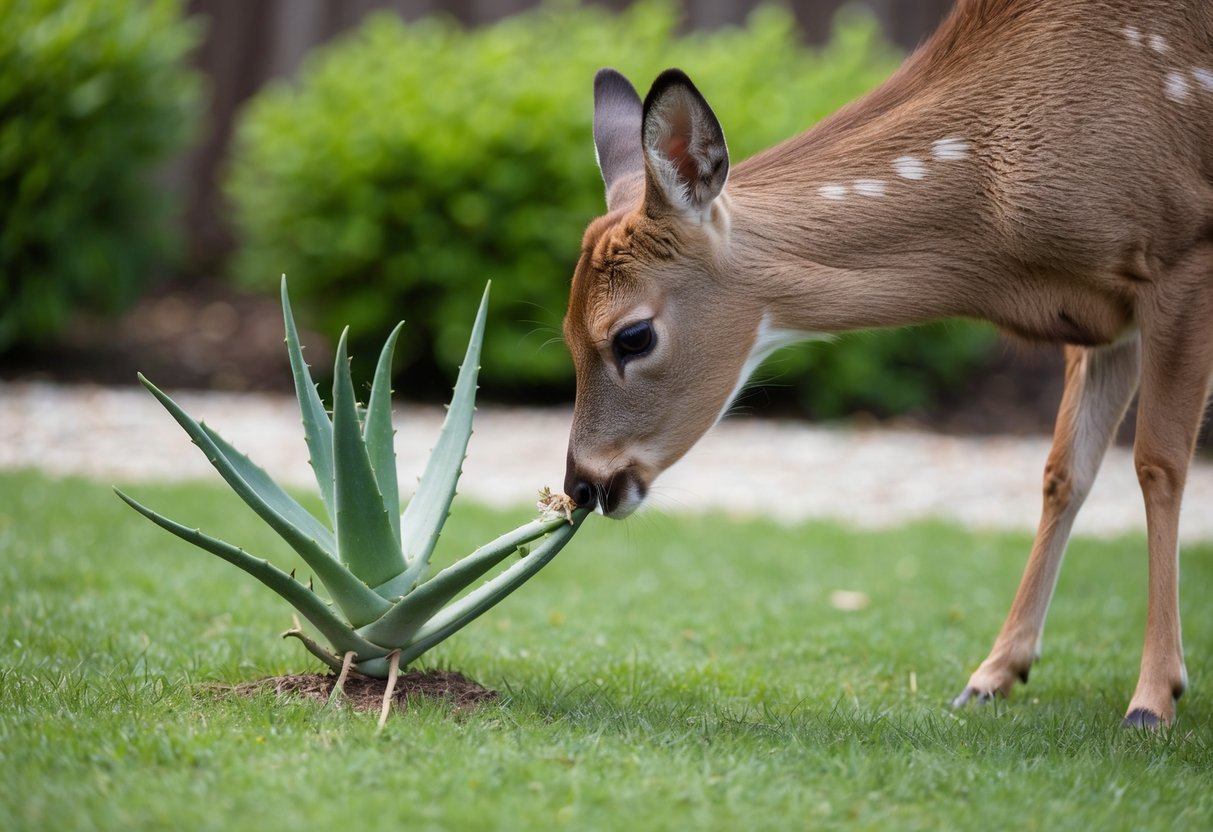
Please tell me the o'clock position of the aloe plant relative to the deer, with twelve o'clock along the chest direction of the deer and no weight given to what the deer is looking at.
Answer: The aloe plant is roughly at 11 o'clock from the deer.

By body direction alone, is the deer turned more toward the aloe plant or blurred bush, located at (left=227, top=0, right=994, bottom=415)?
the aloe plant

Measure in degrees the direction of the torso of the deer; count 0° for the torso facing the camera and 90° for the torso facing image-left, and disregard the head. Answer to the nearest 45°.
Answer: approximately 90°

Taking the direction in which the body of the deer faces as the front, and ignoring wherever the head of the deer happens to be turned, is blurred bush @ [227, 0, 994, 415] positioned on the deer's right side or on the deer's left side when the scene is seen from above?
on the deer's right side
